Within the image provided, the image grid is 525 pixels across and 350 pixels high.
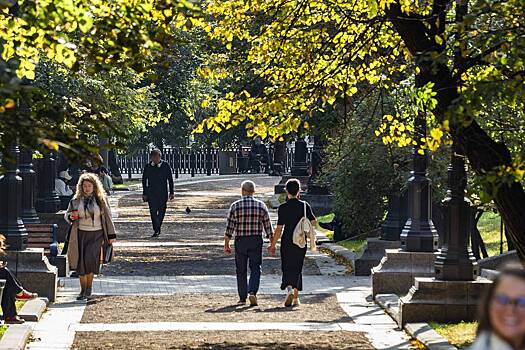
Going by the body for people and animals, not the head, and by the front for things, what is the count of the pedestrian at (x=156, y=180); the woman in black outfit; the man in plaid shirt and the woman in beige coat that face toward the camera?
2

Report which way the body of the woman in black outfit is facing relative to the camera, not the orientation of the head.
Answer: away from the camera

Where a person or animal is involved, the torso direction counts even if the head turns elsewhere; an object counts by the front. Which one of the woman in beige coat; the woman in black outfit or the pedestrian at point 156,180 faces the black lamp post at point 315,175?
the woman in black outfit

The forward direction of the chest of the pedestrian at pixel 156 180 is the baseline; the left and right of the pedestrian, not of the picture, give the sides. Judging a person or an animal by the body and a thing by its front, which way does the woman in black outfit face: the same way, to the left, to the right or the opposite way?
the opposite way

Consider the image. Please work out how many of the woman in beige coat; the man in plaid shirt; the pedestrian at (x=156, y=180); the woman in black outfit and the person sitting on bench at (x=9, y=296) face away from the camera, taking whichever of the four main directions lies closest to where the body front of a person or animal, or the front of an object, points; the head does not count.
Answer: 2

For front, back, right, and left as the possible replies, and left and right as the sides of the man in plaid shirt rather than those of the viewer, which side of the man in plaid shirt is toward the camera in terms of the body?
back

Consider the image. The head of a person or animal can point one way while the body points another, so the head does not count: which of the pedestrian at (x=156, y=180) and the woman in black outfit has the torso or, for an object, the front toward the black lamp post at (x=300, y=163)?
the woman in black outfit

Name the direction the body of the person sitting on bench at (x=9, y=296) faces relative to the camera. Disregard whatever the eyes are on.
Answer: to the viewer's right

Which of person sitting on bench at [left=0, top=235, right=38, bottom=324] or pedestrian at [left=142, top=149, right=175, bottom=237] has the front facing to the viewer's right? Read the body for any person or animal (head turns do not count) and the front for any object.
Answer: the person sitting on bench

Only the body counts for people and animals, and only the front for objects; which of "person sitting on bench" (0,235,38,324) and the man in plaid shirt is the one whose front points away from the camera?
the man in plaid shirt
